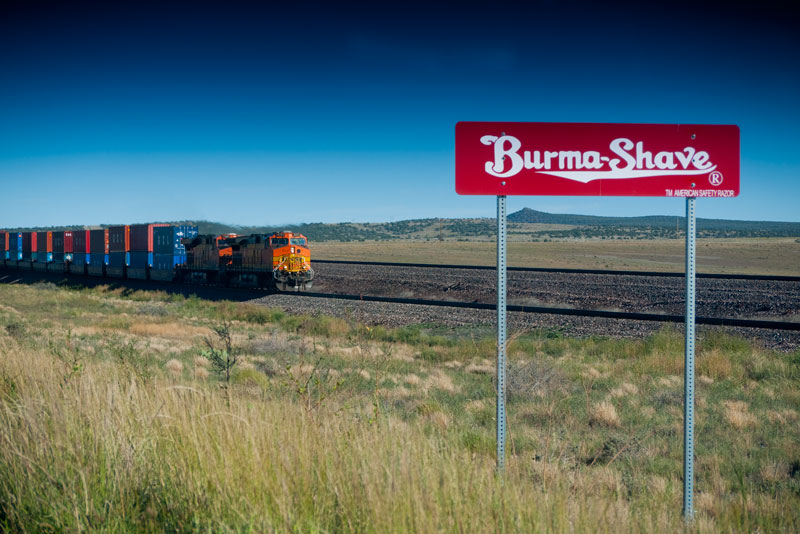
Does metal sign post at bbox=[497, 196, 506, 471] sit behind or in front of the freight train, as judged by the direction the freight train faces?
in front

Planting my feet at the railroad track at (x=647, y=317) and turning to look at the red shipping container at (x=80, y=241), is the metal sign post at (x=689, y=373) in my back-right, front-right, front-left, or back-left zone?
back-left

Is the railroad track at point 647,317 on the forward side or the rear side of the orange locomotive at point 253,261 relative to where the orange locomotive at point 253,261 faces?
on the forward side

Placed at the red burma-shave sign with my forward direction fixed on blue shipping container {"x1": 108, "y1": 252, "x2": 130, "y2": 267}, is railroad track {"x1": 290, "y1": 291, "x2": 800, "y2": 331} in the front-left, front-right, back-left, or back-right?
front-right

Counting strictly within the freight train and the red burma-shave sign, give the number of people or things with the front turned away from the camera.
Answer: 0

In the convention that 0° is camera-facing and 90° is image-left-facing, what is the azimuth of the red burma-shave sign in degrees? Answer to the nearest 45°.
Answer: approximately 0°

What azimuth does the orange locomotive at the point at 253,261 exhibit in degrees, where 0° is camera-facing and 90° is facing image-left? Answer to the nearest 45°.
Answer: approximately 315°

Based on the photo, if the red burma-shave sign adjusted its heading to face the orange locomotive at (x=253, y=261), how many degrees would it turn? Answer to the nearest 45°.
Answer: approximately 135° to its right

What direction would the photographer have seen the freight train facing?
facing the viewer and to the right of the viewer

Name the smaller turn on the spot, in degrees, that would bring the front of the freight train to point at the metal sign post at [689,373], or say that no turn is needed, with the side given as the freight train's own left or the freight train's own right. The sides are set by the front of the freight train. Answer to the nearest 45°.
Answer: approximately 45° to the freight train's own right

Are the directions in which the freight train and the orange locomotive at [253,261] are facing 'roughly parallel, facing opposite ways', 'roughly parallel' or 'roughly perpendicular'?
roughly parallel

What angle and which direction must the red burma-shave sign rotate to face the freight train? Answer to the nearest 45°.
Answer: approximately 135° to its right

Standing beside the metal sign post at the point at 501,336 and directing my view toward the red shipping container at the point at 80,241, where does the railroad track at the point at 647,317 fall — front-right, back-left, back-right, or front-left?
front-right

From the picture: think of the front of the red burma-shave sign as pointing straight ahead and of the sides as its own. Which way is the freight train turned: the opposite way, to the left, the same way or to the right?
to the left
